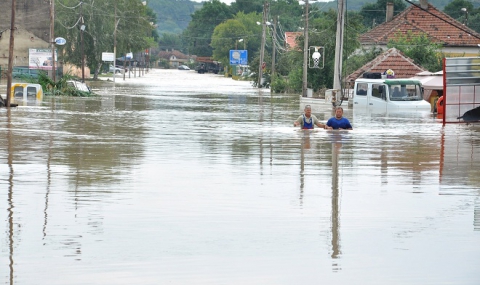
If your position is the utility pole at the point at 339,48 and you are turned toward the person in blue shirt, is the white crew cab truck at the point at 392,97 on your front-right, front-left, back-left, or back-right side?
front-left

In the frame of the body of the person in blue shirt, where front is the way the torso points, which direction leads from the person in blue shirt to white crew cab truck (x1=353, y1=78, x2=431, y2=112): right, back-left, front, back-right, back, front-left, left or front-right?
back

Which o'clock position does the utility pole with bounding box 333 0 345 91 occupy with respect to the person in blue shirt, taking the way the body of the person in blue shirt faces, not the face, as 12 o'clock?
The utility pole is roughly at 6 o'clock from the person in blue shirt.

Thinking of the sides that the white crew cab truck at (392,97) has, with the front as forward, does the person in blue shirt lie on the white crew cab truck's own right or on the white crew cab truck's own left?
on the white crew cab truck's own right

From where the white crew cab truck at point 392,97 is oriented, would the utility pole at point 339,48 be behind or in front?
behind

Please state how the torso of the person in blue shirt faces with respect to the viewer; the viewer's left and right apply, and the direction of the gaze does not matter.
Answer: facing the viewer

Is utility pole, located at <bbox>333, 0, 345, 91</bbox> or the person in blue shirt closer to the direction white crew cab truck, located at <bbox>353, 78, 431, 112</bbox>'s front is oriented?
the person in blue shirt

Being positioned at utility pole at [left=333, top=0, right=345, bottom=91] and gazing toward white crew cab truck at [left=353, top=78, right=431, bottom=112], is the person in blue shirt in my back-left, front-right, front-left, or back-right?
front-right

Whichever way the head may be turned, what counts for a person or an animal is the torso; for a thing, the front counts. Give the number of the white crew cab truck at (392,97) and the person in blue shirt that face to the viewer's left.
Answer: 0
